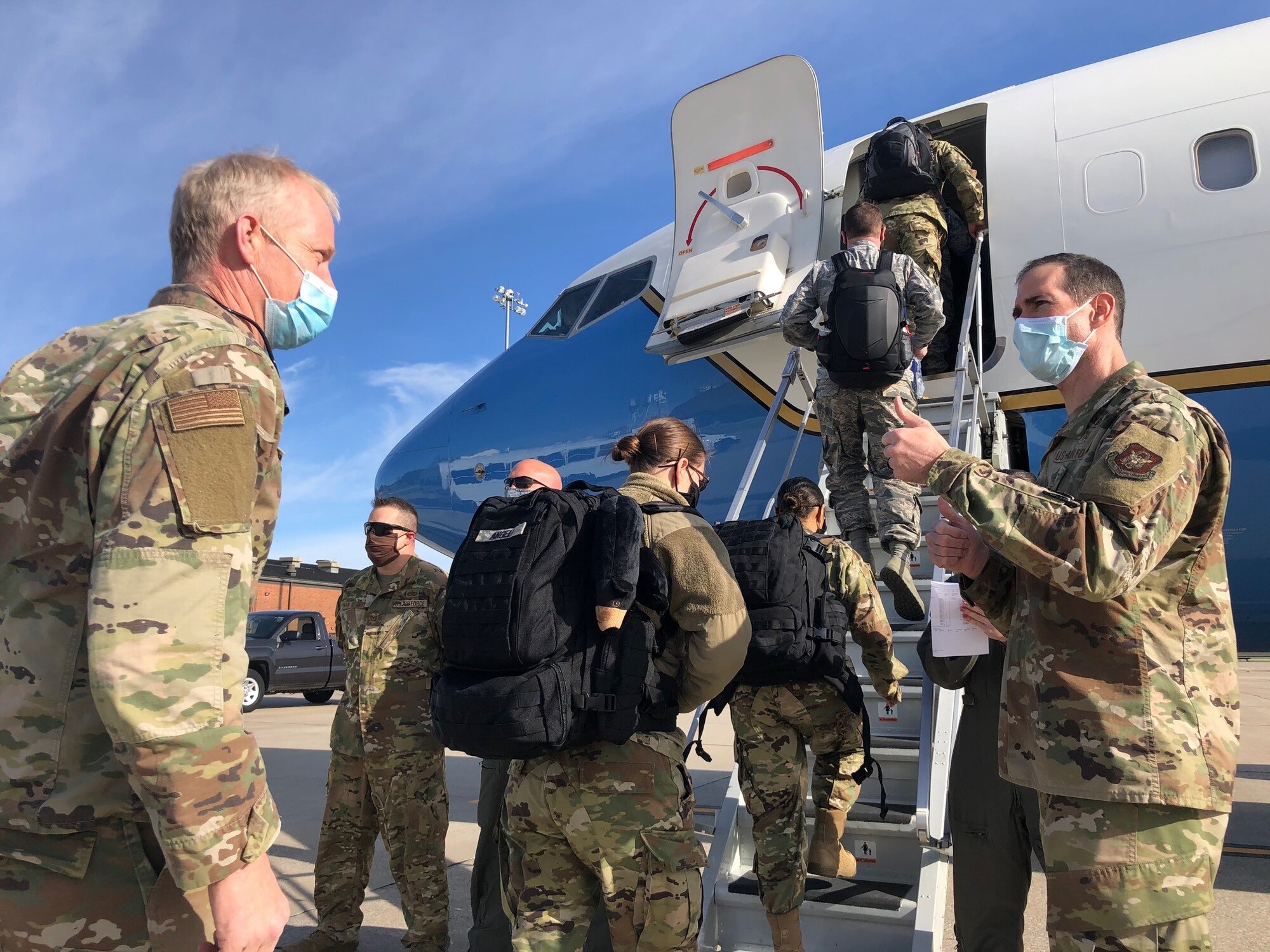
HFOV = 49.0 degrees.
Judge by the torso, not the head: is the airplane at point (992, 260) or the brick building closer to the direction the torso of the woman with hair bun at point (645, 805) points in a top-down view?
the airplane

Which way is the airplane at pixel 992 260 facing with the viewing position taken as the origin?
facing away from the viewer and to the left of the viewer

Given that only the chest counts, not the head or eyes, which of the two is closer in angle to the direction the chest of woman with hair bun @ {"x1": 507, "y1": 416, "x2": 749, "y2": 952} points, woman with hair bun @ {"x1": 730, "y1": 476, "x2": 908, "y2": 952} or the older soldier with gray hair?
the woman with hair bun

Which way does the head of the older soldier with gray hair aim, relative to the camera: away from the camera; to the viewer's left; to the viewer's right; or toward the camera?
to the viewer's right

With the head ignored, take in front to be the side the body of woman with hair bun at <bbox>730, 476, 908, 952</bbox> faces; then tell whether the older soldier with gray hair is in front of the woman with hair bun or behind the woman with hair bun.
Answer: behind

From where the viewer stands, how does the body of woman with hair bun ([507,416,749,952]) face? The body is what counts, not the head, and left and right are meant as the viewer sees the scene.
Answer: facing away from the viewer and to the right of the viewer

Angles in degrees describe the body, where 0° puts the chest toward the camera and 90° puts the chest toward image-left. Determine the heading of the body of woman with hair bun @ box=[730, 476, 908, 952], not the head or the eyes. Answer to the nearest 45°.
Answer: approximately 225°

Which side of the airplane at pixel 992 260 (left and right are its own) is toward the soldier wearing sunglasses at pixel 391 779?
left

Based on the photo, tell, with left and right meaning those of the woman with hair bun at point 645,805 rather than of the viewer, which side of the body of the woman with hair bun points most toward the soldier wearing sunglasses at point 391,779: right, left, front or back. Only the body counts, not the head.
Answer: left
